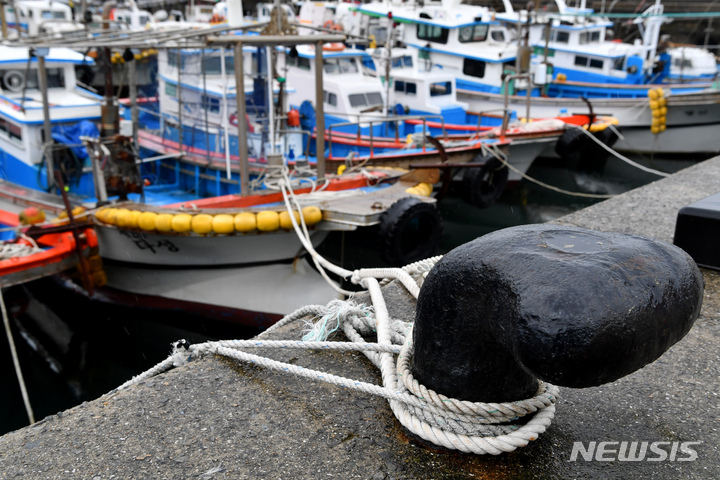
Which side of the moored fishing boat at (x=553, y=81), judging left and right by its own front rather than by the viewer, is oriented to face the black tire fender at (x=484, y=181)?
right

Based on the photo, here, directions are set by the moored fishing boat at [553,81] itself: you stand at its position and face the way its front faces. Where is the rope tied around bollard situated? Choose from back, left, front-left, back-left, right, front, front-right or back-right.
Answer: right

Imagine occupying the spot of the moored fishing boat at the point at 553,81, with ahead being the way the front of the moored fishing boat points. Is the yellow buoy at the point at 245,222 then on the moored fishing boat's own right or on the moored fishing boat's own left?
on the moored fishing boat's own right

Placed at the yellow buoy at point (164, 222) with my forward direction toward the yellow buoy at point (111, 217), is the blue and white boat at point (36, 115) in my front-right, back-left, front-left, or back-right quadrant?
front-right

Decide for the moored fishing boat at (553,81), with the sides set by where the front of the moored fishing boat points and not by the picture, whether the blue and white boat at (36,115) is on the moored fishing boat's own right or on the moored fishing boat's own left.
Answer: on the moored fishing boat's own right

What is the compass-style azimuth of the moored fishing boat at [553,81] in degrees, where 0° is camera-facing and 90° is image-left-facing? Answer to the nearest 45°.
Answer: approximately 270°

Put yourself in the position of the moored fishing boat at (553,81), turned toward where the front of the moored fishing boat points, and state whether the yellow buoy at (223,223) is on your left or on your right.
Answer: on your right

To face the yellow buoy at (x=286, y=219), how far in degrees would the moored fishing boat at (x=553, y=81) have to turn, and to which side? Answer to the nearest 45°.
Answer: approximately 90° to its right

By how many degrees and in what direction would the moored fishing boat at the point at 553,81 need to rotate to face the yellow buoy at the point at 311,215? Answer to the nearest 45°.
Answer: approximately 90° to its right

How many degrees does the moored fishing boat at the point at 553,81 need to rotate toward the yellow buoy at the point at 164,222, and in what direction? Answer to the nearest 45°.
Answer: approximately 90° to its right
